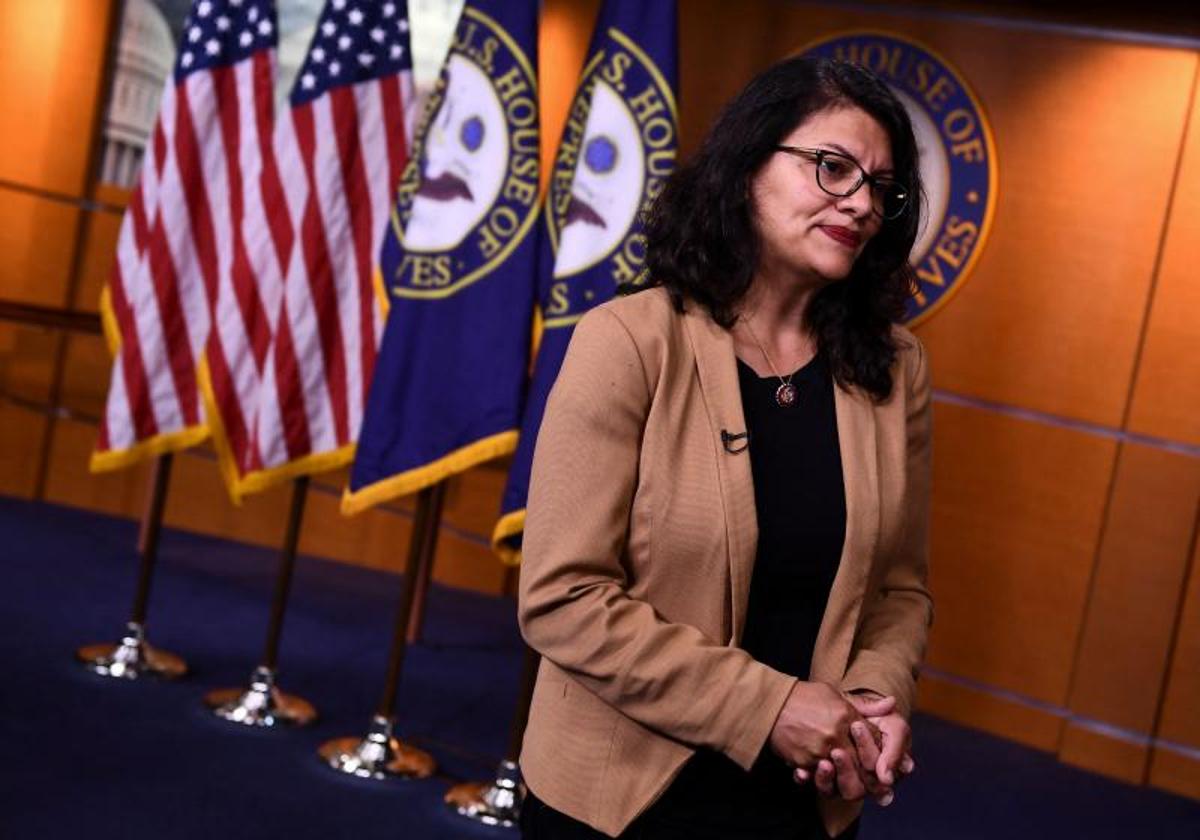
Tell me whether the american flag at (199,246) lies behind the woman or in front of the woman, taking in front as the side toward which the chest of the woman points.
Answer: behind

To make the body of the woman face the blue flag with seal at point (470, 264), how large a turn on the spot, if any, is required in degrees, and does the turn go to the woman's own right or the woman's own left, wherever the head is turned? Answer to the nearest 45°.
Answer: approximately 135° to the woman's own left

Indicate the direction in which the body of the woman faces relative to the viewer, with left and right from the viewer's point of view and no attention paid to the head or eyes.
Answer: facing the viewer and to the right of the viewer

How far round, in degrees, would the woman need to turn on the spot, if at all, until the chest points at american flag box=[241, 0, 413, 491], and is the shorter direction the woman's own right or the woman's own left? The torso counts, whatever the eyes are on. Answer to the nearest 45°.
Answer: approximately 180°

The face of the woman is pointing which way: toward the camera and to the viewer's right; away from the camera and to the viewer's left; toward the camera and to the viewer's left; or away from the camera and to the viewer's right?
toward the camera and to the viewer's right

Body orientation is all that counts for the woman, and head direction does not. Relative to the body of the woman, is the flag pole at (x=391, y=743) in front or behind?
behind

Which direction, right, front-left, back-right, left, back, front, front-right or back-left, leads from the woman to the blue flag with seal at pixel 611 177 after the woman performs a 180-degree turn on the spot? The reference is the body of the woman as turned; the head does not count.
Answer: front-right
